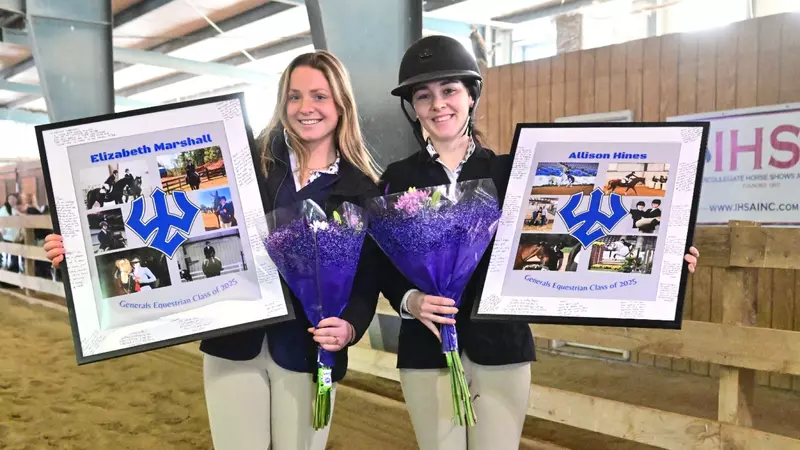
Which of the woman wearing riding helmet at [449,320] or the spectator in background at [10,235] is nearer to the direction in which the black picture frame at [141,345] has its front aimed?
the woman wearing riding helmet

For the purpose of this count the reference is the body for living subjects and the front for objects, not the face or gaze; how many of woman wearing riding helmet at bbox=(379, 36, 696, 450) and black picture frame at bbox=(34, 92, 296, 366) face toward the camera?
2

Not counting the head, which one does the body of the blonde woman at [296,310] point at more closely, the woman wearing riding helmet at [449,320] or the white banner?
the woman wearing riding helmet

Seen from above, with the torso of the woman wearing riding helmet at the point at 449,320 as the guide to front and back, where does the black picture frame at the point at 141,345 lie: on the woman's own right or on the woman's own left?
on the woman's own right

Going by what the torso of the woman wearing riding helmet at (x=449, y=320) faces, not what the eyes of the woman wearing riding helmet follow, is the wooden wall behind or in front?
behind

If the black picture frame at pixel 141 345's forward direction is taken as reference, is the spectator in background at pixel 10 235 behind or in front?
behind

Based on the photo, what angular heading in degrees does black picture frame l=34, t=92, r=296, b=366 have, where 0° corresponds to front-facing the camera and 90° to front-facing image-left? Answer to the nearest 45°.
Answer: approximately 0°

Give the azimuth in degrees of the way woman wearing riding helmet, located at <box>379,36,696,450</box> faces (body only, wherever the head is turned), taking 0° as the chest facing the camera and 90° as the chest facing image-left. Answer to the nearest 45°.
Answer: approximately 0°
